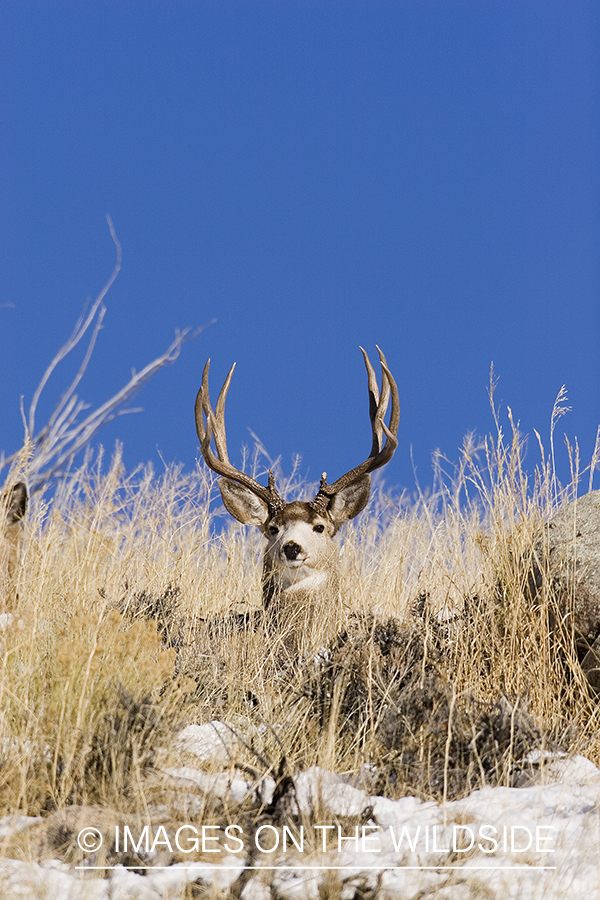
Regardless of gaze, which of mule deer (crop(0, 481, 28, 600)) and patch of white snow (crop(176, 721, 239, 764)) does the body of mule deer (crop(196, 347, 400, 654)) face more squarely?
the patch of white snow

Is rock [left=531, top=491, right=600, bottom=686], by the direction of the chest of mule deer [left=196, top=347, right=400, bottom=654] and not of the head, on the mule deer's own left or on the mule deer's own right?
on the mule deer's own left

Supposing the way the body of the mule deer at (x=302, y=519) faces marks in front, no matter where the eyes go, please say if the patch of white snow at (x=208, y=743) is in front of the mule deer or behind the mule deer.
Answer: in front

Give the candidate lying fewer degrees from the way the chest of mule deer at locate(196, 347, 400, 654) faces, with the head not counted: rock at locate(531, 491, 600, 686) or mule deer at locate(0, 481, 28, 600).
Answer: the rock

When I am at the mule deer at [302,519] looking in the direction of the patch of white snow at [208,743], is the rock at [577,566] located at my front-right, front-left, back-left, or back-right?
front-left

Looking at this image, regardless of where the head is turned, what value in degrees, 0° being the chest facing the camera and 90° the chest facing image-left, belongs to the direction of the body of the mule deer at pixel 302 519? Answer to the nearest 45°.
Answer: approximately 0°

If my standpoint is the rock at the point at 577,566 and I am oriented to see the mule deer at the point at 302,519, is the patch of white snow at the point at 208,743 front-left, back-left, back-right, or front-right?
front-left

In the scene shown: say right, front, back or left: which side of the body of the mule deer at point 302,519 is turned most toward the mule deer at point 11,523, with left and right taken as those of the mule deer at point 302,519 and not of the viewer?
right
